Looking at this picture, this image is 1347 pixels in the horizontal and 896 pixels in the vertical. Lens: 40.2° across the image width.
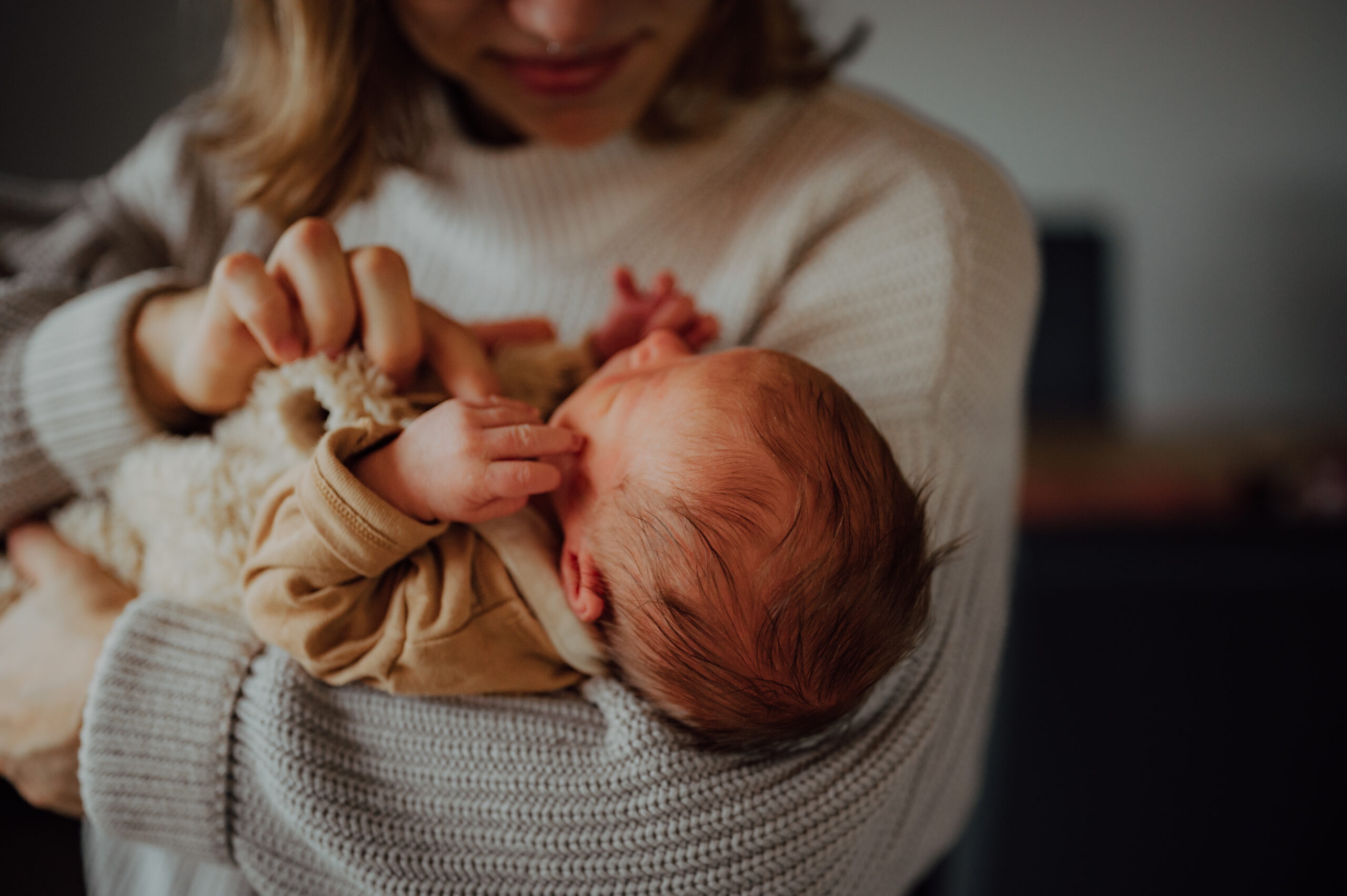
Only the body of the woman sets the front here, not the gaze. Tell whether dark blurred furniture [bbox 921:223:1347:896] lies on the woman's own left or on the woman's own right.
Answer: on the woman's own left

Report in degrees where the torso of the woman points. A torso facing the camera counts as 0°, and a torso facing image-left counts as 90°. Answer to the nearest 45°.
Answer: approximately 0°
